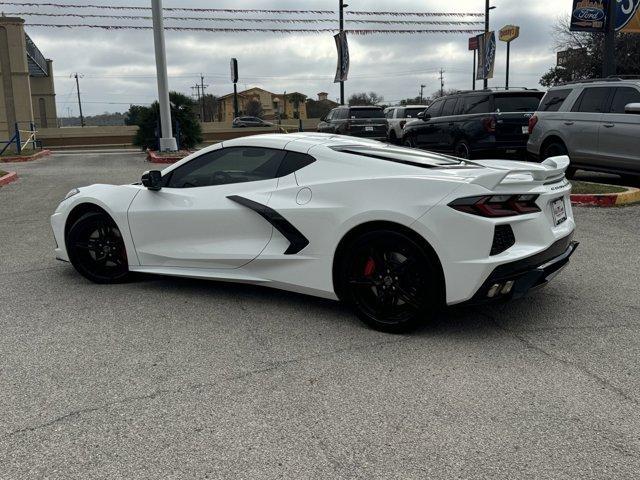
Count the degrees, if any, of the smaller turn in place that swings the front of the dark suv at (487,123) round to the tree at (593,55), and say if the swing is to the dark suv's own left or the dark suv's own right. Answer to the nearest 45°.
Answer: approximately 45° to the dark suv's own right

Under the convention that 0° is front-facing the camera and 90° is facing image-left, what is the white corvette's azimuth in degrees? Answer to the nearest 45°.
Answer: approximately 135°

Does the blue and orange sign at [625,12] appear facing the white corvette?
yes

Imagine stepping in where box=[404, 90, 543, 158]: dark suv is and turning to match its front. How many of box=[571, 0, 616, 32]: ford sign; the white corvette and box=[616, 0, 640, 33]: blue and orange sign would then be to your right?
2

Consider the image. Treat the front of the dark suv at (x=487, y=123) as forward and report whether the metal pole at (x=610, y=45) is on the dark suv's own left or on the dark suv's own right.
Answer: on the dark suv's own right

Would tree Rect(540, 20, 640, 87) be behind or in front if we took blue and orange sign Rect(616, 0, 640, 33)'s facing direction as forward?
behind

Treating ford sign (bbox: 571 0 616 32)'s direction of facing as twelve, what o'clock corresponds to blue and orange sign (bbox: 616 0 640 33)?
blue and orange sign (bbox: 616 0 640 33) is roughly at 8 o'clock from ford sign (bbox: 571 0 616 32).

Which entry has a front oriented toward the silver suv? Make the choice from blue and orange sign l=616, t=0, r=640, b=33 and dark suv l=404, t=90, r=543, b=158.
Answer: the blue and orange sign

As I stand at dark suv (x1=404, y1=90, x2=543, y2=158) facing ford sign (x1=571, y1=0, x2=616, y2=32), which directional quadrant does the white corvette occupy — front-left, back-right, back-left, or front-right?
back-right

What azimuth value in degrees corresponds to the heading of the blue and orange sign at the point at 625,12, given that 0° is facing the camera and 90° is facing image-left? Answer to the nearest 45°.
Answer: approximately 0°
